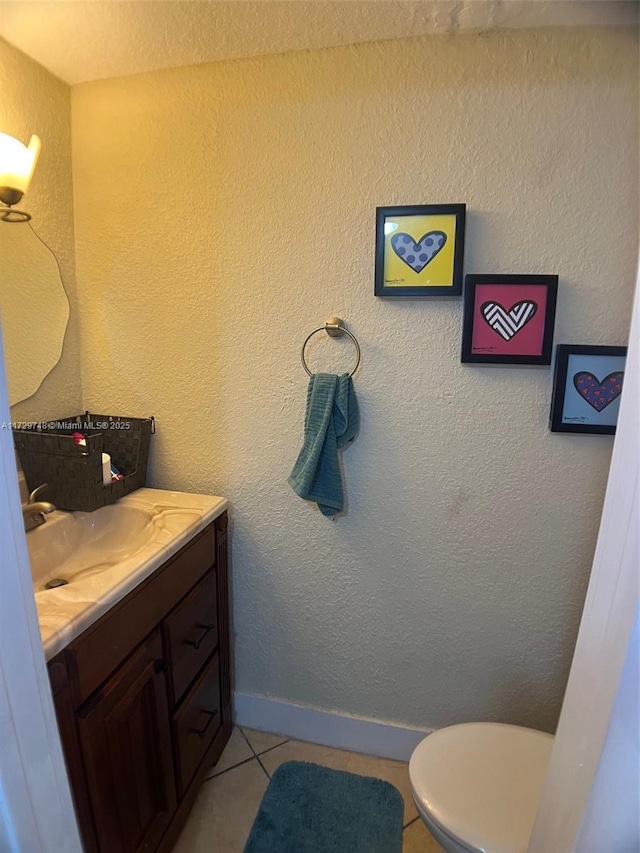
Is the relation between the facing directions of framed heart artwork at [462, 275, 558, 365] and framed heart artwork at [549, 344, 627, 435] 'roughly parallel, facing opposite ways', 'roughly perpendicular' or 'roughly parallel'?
roughly parallel

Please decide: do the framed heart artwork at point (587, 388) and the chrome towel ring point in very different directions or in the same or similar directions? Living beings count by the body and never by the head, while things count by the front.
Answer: same or similar directions

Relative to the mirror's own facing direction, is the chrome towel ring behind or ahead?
ahead

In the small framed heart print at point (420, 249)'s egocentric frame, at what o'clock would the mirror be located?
The mirror is roughly at 3 o'clock from the small framed heart print.

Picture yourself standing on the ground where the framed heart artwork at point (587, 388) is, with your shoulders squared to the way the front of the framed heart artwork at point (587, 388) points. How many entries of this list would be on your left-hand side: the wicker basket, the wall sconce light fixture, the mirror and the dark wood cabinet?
0

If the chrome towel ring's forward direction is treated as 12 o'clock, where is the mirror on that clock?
The mirror is roughly at 3 o'clock from the chrome towel ring.

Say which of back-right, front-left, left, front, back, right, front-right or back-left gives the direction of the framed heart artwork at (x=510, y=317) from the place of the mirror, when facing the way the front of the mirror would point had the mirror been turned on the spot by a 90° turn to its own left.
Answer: right

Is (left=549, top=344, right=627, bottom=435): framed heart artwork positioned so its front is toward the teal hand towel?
no

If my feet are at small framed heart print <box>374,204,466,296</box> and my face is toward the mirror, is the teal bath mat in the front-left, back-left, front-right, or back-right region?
front-left

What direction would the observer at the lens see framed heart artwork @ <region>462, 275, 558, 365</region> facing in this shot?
facing the viewer

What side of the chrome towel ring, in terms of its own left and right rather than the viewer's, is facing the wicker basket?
right

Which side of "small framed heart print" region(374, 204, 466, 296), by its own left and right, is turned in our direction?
front

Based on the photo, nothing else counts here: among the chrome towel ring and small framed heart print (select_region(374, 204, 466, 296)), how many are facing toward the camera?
2

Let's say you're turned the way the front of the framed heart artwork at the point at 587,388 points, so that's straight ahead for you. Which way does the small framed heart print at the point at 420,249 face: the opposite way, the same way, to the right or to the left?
the same way

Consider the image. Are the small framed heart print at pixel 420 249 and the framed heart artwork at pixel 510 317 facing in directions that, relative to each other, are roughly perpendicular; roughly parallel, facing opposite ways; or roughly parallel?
roughly parallel

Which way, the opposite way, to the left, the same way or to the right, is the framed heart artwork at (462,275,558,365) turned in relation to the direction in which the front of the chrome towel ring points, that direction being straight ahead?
the same way

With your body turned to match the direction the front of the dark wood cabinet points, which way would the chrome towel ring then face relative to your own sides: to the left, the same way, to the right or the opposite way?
to the right

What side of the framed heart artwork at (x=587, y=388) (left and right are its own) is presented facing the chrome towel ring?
right
